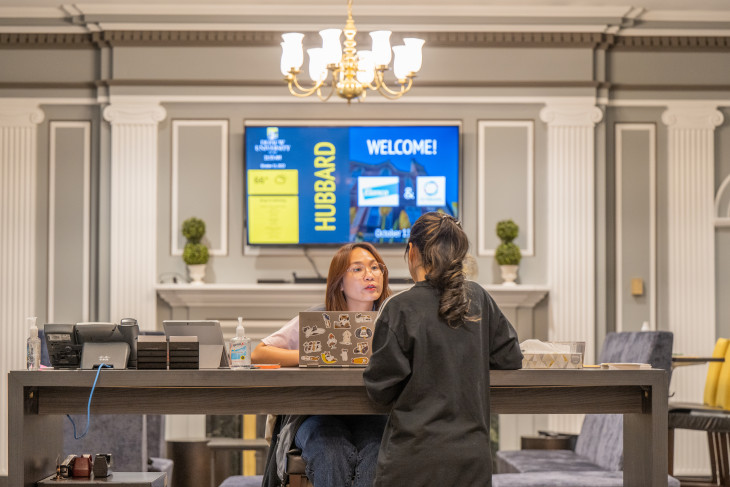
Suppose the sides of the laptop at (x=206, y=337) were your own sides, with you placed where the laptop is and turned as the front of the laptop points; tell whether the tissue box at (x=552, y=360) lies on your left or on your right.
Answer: on your right

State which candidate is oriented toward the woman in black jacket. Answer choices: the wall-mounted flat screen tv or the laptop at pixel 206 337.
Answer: the wall-mounted flat screen tv

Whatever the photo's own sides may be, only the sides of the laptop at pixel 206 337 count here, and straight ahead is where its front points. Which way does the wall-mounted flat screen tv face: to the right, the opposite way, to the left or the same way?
the opposite way

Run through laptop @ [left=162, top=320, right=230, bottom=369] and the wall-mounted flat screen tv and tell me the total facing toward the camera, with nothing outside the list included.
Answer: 1

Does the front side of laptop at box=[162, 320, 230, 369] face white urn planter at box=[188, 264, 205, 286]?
yes

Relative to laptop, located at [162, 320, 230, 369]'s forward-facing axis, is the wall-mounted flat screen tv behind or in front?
in front

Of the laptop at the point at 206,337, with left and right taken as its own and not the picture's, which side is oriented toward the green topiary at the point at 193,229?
front

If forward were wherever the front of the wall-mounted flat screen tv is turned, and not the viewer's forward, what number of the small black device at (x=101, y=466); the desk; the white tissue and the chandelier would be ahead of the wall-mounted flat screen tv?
4

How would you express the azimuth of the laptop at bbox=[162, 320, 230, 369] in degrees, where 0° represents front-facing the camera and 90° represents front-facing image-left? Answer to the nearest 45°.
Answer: approximately 180°

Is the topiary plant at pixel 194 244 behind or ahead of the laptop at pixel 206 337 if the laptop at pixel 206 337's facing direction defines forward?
ahead

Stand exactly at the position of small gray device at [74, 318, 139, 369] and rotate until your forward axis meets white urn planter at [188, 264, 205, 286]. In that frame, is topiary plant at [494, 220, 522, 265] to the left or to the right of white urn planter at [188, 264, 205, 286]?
right

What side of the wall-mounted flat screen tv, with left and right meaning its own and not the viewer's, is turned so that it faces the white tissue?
front

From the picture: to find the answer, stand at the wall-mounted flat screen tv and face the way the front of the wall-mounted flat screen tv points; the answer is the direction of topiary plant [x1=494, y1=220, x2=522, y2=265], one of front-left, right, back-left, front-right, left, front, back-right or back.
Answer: left

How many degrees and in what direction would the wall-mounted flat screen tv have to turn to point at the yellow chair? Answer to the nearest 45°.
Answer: approximately 90° to its left
